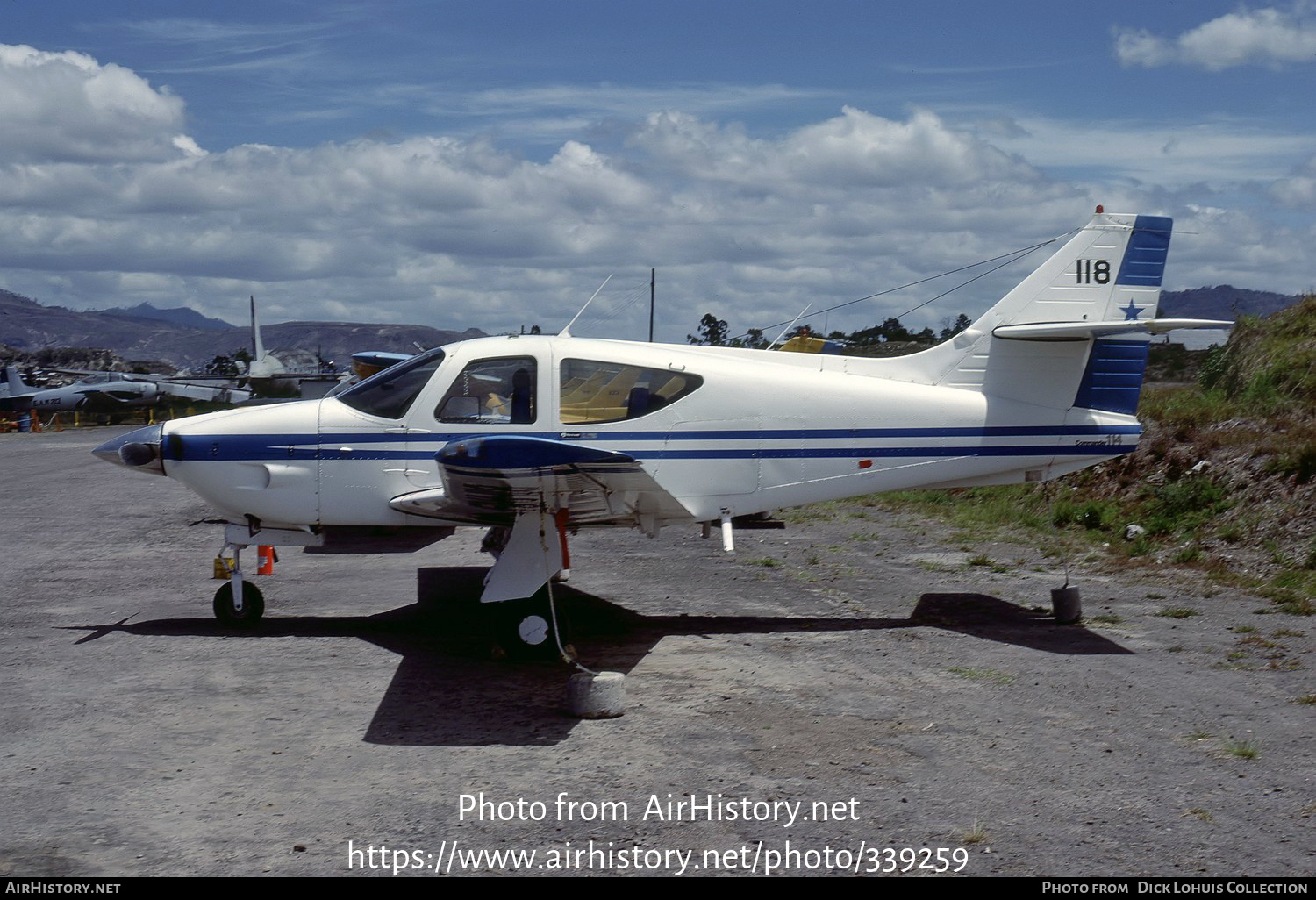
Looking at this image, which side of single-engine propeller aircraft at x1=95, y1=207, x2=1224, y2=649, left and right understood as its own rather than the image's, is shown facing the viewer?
left

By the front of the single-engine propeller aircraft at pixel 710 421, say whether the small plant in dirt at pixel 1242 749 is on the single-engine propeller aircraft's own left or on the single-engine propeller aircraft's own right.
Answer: on the single-engine propeller aircraft's own left
